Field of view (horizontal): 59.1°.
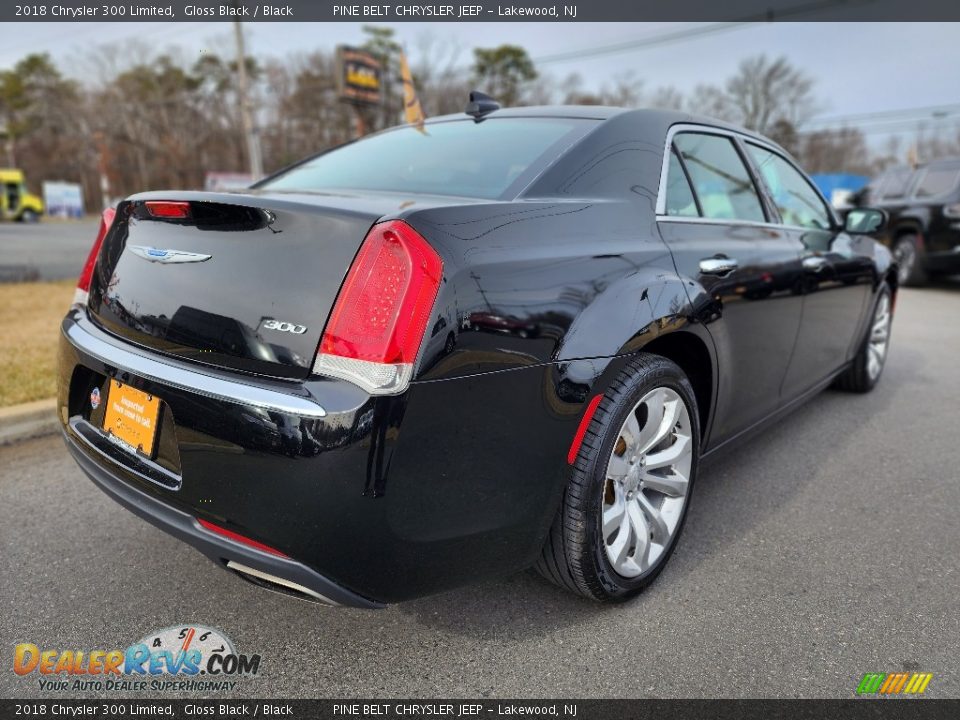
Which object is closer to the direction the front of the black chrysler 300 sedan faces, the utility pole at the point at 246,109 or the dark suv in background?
the dark suv in background

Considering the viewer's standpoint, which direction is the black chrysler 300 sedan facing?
facing away from the viewer and to the right of the viewer

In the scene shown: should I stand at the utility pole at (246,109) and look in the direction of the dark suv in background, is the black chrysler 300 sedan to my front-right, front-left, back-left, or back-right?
front-right

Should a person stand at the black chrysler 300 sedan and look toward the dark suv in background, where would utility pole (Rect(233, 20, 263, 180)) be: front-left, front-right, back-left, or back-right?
front-left

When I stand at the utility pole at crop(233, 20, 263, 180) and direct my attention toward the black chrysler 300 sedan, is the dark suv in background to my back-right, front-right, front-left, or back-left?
front-left

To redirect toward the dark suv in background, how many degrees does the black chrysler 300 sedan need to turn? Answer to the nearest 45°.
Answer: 0° — it already faces it

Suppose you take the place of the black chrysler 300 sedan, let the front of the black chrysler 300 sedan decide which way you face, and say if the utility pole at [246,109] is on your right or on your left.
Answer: on your left
